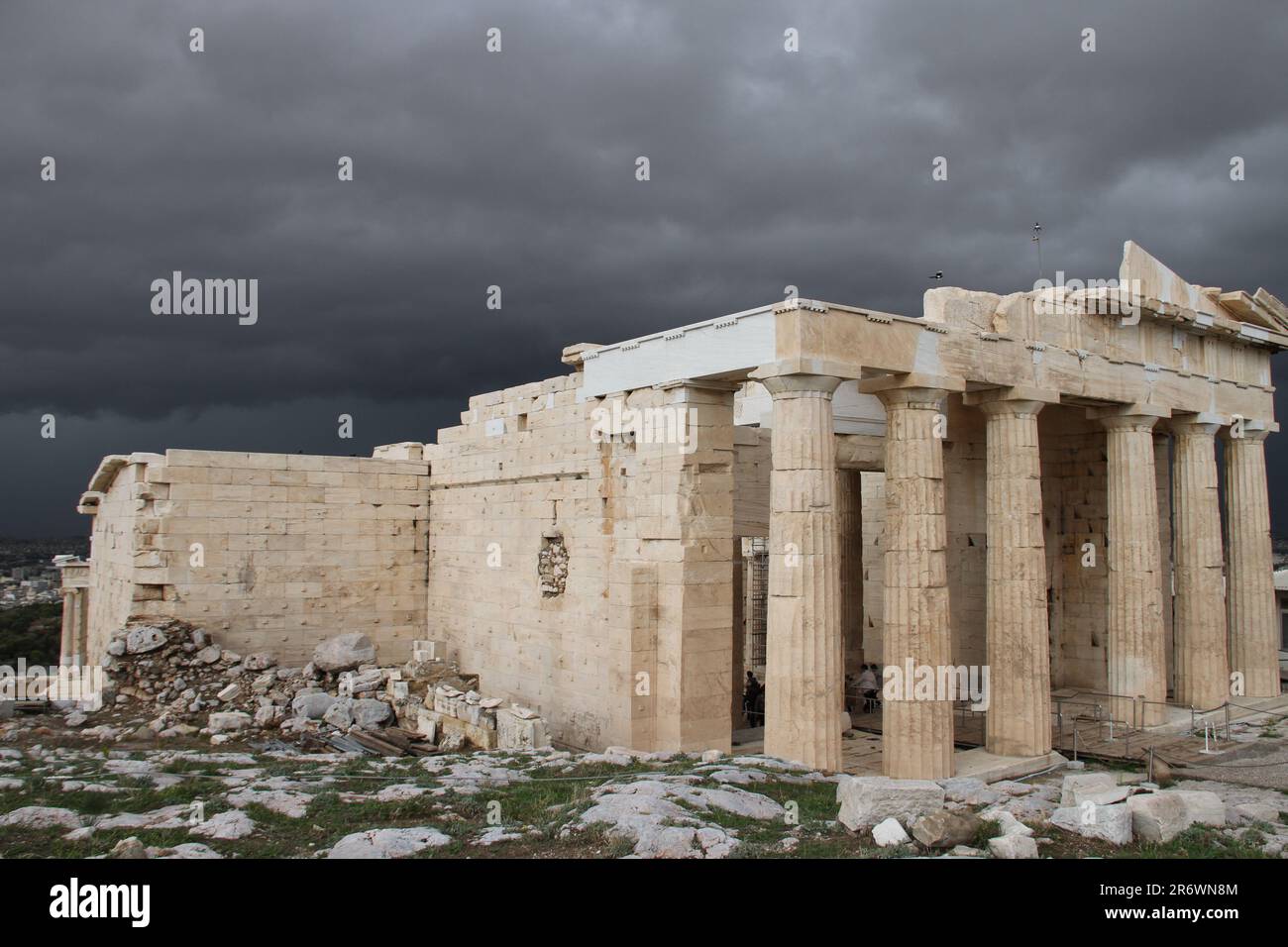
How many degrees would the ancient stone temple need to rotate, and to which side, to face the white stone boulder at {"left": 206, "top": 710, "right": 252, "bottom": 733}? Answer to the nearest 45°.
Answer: approximately 135° to its right

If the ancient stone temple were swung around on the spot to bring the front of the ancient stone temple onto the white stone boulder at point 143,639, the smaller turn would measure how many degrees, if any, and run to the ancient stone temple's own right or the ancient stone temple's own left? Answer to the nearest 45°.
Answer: approximately 135° to the ancient stone temple's own right

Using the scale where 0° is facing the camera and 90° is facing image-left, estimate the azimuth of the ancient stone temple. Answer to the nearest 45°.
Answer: approximately 315°

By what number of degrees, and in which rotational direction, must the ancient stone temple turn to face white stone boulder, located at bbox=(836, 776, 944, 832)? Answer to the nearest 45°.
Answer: approximately 45° to its right

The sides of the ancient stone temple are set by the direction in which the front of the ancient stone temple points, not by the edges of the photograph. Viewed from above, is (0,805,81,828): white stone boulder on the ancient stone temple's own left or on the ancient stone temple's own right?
on the ancient stone temple's own right

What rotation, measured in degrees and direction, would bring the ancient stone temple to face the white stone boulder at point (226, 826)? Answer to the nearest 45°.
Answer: approximately 90° to its right
